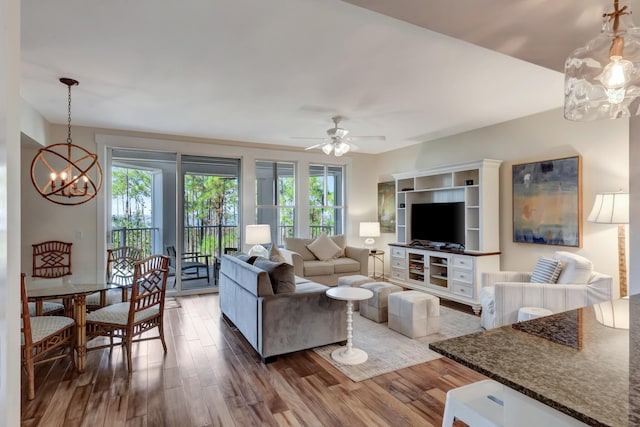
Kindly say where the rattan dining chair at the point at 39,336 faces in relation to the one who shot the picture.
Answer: facing away from the viewer and to the right of the viewer

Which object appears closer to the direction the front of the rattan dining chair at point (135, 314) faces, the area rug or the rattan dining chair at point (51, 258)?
the rattan dining chair

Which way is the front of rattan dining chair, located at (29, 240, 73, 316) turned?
toward the camera

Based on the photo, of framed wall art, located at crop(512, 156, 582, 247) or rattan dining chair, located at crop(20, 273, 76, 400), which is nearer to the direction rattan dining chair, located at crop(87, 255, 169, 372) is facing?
the rattan dining chair

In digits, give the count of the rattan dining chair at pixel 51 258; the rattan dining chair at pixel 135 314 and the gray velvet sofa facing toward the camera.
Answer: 1

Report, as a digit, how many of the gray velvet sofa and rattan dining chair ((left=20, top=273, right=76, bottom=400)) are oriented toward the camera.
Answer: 0

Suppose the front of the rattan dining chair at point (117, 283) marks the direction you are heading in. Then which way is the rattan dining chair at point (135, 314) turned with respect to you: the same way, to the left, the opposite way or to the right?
to the right

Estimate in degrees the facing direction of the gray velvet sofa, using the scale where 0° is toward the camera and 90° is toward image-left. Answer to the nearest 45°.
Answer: approximately 225°

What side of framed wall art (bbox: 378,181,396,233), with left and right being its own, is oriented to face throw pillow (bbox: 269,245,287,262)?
front

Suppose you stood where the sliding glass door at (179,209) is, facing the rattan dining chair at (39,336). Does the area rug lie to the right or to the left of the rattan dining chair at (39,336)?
left

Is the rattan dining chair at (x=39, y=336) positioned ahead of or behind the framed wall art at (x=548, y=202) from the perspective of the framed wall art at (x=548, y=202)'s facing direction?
ahead

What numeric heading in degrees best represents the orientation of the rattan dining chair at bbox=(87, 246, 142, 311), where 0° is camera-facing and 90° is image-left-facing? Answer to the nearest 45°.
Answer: approximately 45°

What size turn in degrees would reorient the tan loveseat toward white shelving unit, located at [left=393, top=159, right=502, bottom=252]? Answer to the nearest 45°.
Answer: approximately 45° to its left

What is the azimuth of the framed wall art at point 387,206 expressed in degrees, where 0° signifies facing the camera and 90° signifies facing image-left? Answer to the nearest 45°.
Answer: approximately 45°

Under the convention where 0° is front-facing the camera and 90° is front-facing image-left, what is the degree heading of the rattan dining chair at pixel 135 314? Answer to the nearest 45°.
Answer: approximately 135°

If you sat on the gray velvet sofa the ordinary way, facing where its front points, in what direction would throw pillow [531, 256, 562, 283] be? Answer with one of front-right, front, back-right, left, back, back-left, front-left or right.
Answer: front-right

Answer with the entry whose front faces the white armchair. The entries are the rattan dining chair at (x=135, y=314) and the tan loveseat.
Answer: the tan loveseat

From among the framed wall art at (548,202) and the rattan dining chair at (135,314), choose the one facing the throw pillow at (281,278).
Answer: the framed wall art
